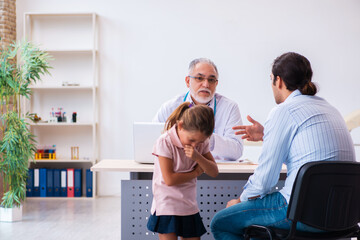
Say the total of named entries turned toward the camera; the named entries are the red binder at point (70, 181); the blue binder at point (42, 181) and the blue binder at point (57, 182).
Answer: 3

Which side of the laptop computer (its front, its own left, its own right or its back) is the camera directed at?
back

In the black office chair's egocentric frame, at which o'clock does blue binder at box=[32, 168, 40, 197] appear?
The blue binder is roughly at 12 o'clock from the black office chair.

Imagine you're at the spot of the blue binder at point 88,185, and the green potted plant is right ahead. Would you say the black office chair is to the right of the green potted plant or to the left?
left

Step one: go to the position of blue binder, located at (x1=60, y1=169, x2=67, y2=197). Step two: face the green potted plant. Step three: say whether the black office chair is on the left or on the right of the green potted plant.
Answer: left

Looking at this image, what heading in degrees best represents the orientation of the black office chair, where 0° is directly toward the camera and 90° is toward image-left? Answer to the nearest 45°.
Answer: approximately 135°

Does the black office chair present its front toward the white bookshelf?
yes

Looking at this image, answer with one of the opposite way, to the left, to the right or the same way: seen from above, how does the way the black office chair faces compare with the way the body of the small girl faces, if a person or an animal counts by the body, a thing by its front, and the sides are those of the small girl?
the opposite way

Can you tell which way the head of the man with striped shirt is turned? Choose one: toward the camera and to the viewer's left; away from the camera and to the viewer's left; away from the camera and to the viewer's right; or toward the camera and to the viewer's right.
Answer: away from the camera and to the viewer's left

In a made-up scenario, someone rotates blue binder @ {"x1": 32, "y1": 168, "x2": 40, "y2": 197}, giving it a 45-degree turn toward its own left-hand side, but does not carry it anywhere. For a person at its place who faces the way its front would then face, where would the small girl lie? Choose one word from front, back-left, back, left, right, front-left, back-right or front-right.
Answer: front-right
